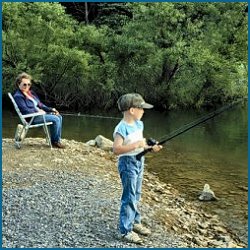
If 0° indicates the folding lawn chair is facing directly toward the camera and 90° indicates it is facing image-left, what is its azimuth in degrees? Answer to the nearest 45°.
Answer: approximately 270°

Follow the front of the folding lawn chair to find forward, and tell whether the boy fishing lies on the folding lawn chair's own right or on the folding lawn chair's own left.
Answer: on the folding lawn chair's own right

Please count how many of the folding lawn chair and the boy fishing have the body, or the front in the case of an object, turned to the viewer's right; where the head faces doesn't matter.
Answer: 2

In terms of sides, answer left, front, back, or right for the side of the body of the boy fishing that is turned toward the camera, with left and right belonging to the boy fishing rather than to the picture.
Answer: right

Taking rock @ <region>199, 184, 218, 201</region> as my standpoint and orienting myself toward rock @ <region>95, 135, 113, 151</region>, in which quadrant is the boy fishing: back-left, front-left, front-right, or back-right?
back-left

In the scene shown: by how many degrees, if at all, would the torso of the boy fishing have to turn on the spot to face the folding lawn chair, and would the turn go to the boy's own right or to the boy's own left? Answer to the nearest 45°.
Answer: approximately 135° to the boy's own left

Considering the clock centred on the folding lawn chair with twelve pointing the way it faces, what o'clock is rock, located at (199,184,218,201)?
The rock is roughly at 1 o'clock from the folding lawn chair.

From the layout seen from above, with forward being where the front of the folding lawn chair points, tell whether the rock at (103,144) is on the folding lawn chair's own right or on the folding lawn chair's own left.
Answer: on the folding lawn chair's own left

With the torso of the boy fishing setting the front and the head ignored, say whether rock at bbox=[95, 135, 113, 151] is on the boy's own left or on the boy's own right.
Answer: on the boy's own left
